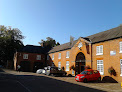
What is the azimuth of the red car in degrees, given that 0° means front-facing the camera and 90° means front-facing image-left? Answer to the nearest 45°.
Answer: approximately 45°

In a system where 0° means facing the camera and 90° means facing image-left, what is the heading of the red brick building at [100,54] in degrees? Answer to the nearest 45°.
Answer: approximately 45°
